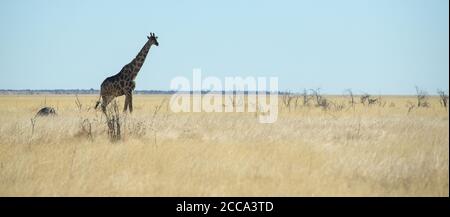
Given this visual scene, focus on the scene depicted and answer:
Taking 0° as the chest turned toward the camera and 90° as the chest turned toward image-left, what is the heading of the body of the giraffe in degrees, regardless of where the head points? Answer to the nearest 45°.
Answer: approximately 270°
